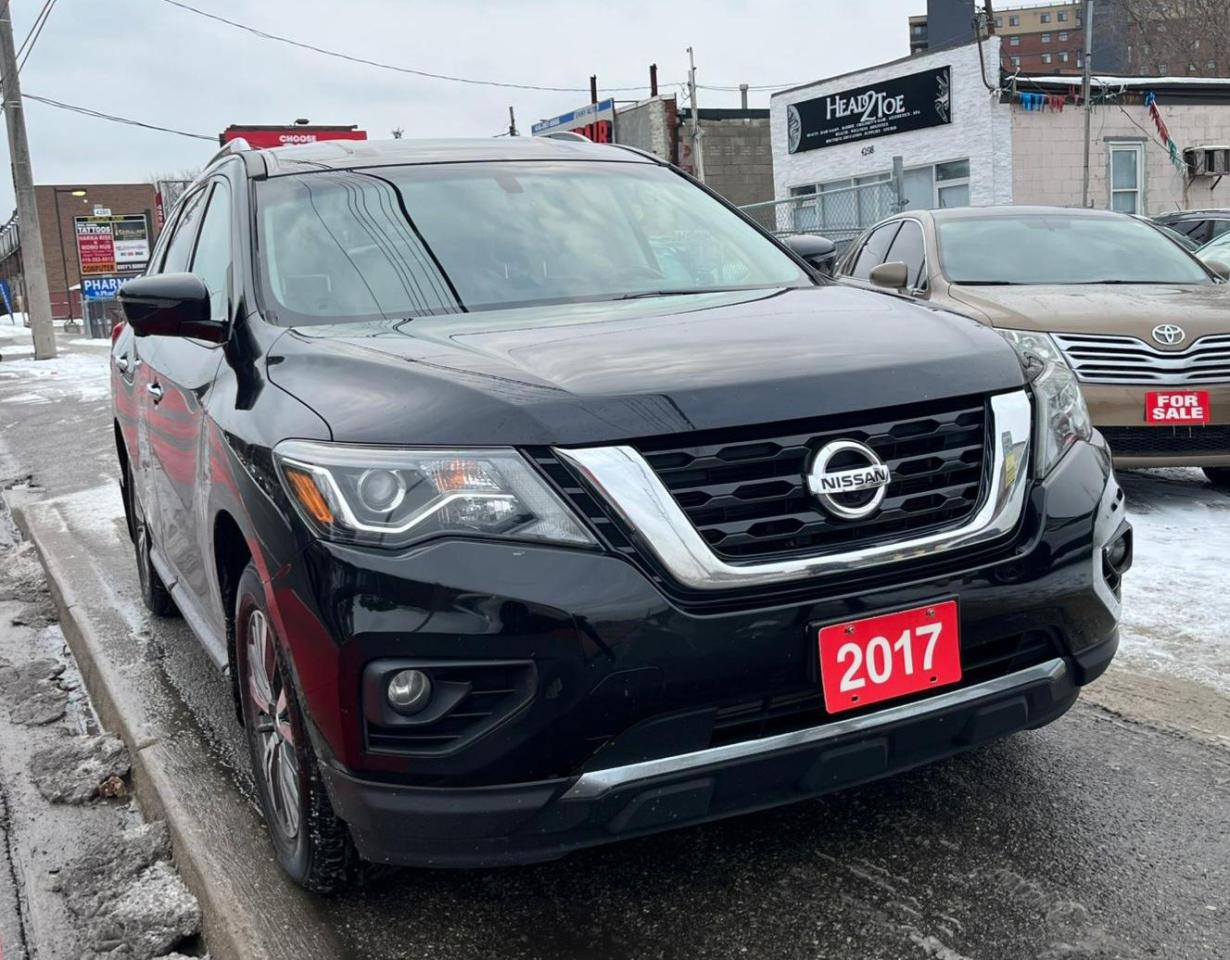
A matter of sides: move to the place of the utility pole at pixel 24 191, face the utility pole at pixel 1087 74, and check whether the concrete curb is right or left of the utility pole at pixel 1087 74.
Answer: right

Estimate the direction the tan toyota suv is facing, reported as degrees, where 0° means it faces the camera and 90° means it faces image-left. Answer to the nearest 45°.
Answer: approximately 315°

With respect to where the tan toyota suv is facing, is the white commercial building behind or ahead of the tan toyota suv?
behind

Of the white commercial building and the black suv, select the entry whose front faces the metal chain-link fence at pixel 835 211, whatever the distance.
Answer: the white commercial building

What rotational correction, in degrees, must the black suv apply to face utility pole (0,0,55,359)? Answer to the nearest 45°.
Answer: approximately 180°

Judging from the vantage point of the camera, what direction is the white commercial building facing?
facing the viewer and to the left of the viewer

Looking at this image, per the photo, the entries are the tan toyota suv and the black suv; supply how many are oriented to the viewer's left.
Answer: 0

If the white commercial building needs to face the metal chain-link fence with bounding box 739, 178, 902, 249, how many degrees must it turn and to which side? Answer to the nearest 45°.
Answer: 0° — it already faces it

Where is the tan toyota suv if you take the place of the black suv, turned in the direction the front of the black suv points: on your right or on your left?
on your left

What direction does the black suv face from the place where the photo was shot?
facing the viewer and to the right of the viewer

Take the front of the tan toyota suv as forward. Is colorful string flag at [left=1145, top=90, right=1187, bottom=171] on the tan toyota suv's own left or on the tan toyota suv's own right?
on the tan toyota suv's own left

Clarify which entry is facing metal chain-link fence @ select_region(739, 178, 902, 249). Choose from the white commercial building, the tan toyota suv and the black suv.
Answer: the white commercial building

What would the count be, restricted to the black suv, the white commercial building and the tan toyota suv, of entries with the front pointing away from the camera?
0

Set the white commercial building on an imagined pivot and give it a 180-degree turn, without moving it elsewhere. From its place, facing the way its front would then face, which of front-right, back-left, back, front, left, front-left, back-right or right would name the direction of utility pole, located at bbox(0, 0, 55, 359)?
back-left

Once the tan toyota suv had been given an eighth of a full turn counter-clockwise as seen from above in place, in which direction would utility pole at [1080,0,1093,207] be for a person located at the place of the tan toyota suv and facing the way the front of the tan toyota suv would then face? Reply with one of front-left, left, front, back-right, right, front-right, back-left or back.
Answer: left

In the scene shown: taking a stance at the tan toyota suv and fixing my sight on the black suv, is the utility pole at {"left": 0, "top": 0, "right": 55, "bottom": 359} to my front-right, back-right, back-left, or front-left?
front-right
